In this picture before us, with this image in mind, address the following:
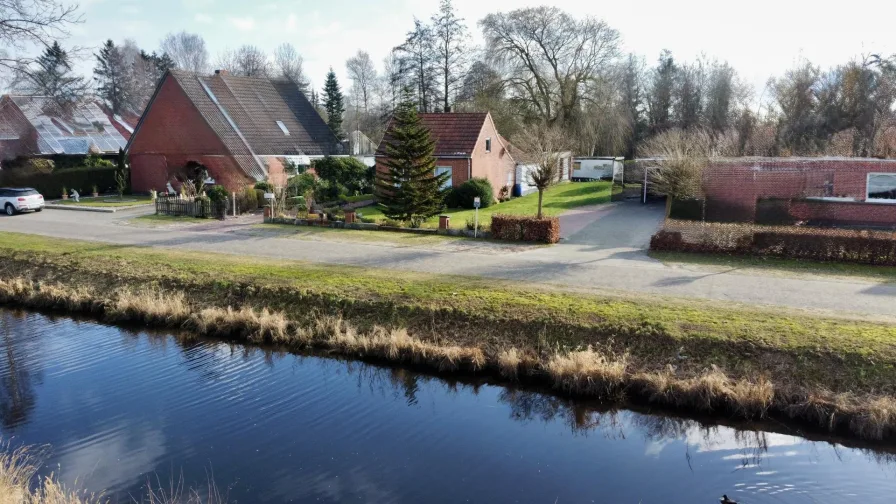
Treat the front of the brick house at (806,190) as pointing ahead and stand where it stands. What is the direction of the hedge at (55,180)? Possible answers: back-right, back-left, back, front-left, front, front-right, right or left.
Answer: right

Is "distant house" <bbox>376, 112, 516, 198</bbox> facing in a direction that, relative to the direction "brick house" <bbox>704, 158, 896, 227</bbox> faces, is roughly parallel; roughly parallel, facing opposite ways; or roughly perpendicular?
roughly parallel

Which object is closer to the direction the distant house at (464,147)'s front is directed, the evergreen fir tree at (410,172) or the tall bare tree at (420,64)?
the evergreen fir tree

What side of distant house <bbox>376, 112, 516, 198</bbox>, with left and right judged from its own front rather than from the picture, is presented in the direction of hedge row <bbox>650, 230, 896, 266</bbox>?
left

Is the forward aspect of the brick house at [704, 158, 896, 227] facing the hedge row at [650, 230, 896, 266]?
yes

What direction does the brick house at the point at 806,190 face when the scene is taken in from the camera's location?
facing the viewer

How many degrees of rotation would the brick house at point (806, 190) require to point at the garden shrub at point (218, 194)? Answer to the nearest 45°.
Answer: approximately 90° to its right

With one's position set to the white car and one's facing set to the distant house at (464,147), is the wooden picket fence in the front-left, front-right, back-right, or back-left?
front-right

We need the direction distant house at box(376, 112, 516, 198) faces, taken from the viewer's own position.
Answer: facing the viewer and to the left of the viewer

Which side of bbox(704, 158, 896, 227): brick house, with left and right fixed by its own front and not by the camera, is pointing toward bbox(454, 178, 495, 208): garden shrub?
right

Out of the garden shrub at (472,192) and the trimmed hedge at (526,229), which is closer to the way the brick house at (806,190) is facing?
the trimmed hedge

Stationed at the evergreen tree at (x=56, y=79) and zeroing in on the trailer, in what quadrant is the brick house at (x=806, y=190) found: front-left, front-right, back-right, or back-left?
front-right

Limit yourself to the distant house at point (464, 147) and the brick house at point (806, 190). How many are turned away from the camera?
0

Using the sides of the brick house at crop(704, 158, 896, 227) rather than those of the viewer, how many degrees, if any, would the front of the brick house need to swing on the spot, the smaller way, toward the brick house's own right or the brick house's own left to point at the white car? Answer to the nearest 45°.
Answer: approximately 90° to the brick house's own right

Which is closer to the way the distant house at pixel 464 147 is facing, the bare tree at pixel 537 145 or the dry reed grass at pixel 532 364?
the dry reed grass
